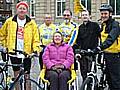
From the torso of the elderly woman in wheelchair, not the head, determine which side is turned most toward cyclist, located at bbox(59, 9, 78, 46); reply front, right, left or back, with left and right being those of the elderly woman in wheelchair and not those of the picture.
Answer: back

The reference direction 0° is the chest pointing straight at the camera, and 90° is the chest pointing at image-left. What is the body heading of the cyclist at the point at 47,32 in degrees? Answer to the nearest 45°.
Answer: approximately 0°

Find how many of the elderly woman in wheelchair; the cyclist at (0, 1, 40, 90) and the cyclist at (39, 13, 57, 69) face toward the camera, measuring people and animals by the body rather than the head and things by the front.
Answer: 3

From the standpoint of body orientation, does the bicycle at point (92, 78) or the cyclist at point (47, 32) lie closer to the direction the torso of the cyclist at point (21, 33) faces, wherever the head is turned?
the bicycle

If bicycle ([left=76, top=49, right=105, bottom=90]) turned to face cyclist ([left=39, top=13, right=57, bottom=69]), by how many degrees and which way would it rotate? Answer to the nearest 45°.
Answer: approximately 90° to its right

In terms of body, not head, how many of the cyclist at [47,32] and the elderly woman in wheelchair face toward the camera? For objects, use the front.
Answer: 2

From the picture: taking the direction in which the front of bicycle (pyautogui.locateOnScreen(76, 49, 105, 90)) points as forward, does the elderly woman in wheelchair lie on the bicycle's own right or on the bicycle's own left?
on the bicycle's own right

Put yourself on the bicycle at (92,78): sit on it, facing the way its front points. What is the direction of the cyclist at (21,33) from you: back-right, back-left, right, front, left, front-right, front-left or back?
front-right

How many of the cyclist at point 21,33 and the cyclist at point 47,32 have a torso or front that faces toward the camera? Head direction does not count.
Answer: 2

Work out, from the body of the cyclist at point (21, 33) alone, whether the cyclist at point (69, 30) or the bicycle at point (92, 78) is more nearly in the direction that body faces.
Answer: the bicycle

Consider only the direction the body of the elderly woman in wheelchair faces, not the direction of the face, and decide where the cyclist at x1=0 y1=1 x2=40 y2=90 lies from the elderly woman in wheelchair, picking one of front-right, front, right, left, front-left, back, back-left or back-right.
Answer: right
